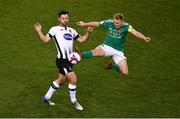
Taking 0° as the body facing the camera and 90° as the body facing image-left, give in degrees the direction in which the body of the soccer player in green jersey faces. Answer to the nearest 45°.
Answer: approximately 0°
